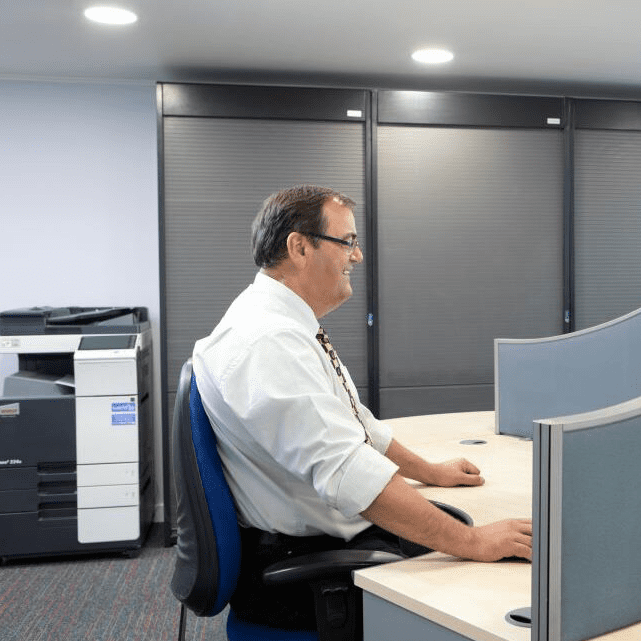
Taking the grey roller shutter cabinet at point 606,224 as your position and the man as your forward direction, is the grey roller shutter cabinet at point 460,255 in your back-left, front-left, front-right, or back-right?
front-right

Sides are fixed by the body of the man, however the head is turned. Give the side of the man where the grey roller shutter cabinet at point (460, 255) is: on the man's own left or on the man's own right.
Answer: on the man's own left

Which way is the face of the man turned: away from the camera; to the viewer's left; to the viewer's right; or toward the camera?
to the viewer's right

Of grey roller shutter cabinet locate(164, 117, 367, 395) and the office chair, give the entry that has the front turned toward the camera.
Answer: the grey roller shutter cabinet

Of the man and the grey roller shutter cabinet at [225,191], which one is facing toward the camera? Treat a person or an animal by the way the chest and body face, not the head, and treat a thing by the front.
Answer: the grey roller shutter cabinet

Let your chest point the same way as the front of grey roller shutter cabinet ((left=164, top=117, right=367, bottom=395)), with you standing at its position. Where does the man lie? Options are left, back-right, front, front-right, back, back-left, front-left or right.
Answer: front

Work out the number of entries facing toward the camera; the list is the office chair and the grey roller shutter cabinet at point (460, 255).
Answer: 1

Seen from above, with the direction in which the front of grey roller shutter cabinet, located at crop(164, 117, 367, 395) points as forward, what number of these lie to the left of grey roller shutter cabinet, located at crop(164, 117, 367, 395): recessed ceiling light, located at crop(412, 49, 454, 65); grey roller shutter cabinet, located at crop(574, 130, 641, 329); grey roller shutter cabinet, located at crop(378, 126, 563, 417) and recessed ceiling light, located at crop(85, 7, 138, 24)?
3

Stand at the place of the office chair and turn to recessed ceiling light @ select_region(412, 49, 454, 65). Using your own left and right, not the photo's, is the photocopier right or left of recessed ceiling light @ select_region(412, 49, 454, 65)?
left

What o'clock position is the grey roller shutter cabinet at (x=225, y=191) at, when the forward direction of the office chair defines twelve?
The grey roller shutter cabinet is roughly at 9 o'clock from the office chair.

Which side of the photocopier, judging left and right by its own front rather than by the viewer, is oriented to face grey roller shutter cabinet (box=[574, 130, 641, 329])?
left

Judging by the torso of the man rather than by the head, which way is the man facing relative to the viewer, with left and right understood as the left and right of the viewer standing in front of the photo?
facing to the right of the viewer

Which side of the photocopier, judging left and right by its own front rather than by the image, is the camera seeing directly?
front

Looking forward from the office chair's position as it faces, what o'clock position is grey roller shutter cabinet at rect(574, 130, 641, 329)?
The grey roller shutter cabinet is roughly at 10 o'clock from the office chair.

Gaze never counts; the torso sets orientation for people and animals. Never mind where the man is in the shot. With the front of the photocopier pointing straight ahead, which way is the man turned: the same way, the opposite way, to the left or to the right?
to the left

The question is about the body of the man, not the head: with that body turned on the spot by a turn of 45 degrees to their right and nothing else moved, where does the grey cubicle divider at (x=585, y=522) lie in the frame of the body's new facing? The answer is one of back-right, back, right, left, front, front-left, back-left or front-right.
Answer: front

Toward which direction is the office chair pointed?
to the viewer's right
